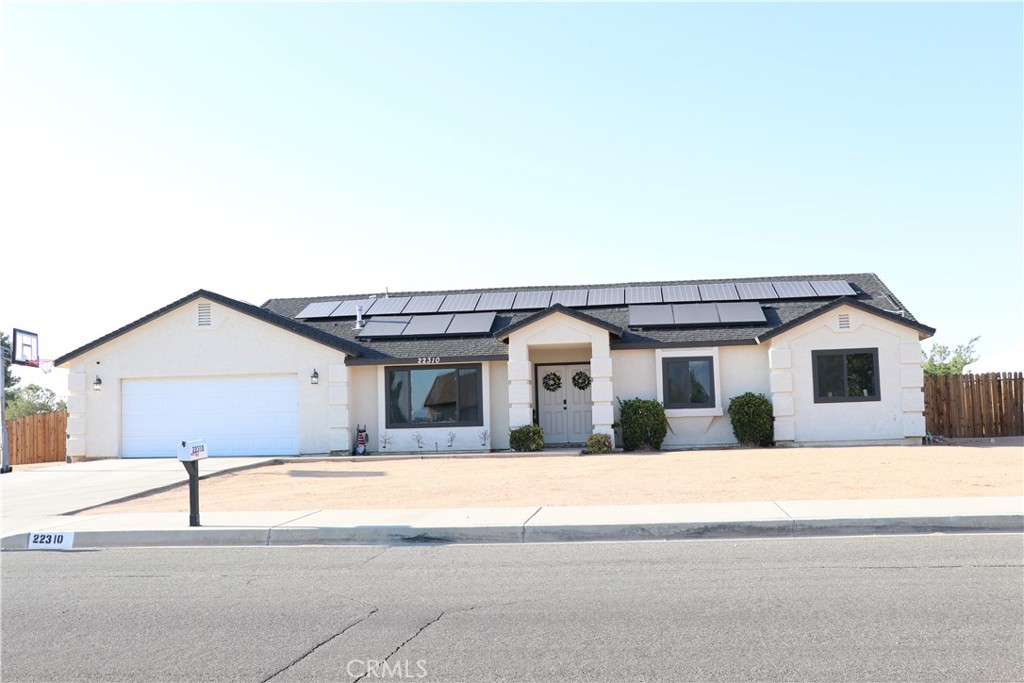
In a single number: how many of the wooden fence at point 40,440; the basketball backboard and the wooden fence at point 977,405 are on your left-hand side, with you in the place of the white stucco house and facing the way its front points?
1

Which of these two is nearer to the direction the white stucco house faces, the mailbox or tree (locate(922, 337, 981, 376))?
the mailbox

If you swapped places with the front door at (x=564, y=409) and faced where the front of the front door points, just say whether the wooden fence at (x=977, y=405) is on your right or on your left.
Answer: on your left

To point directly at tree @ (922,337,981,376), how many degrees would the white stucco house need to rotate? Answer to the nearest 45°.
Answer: approximately 135° to its left

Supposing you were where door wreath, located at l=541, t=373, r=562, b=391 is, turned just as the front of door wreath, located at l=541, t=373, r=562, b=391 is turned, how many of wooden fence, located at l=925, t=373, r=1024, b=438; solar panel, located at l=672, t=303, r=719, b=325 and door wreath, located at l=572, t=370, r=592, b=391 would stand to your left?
3

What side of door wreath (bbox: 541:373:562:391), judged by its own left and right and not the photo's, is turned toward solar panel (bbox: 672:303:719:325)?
left

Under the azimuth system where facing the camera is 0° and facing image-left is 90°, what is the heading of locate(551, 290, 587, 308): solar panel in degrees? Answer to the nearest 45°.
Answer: approximately 0°

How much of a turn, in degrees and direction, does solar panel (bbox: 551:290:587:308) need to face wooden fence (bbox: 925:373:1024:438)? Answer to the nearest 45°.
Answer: approximately 90° to its left

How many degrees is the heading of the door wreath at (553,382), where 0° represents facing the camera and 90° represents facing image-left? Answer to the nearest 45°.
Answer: approximately 0°
